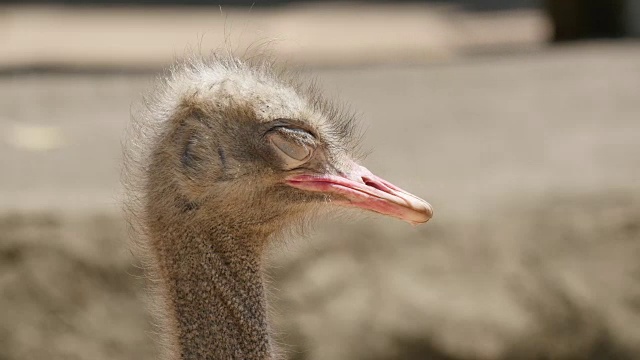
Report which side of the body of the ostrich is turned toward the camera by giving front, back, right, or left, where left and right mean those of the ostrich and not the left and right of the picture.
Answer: right
